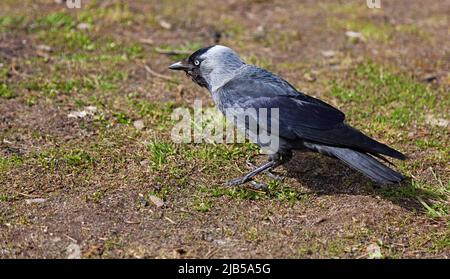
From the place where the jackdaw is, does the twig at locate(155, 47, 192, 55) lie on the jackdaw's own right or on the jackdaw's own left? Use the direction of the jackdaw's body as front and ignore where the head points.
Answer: on the jackdaw's own right

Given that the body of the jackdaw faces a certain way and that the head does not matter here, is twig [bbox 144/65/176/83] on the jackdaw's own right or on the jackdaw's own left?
on the jackdaw's own right

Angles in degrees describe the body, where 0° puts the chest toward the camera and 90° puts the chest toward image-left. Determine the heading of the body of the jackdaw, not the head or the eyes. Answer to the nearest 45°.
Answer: approximately 90°
